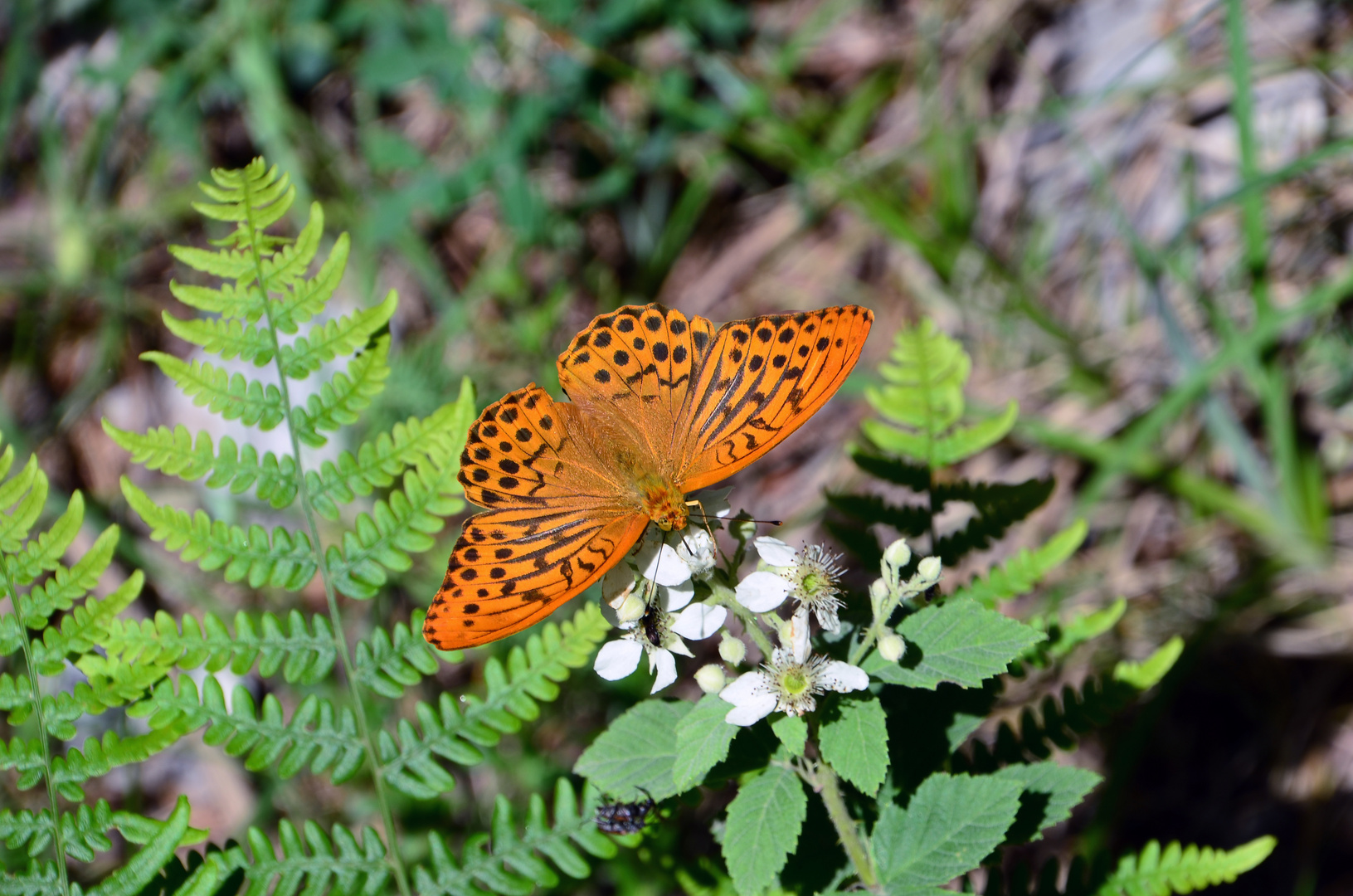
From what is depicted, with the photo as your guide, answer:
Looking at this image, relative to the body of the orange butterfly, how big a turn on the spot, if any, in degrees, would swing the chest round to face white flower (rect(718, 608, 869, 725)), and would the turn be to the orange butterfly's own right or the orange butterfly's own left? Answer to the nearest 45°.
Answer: approximately 45° to the orange butterfly's own right
